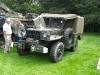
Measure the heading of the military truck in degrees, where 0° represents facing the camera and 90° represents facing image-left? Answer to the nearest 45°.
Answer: approximately 45°

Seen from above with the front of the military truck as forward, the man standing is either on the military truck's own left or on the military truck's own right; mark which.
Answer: on the military truck's own right
